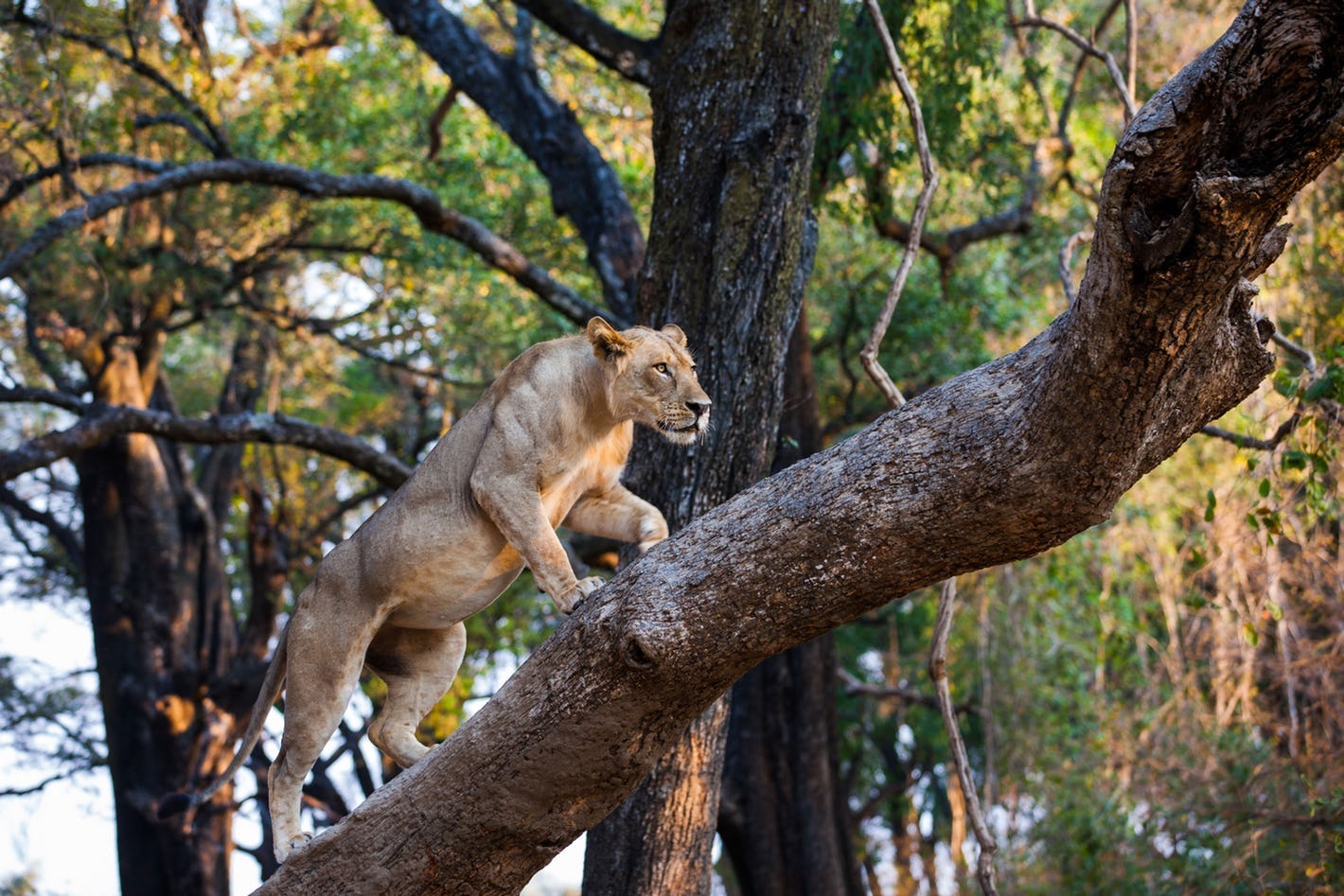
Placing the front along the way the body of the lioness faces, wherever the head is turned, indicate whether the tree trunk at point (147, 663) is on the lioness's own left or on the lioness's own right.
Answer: on the lioness's own left

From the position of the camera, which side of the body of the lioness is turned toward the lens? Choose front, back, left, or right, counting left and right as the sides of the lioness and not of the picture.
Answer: right

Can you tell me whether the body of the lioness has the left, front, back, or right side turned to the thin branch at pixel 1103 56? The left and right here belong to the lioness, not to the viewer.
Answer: front

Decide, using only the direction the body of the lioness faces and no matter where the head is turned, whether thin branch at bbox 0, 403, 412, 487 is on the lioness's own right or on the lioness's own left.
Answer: on the lioness's own left
